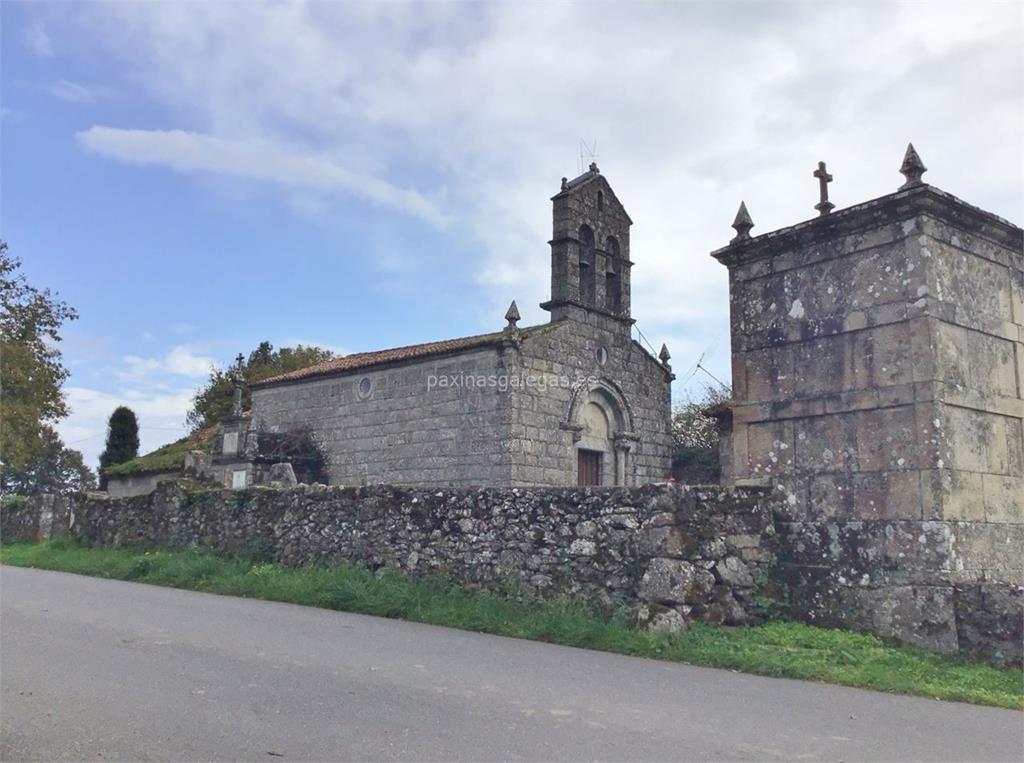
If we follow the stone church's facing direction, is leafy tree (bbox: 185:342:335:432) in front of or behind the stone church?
behind

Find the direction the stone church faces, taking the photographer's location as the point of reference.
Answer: facing the viewer and to the right of the viewer

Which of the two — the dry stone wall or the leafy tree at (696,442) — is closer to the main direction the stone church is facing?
the dry stone wall

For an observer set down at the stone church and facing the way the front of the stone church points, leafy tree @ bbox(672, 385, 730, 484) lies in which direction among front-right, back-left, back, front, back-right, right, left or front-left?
left

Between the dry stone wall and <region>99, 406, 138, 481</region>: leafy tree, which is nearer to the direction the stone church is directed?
the dry stone wall

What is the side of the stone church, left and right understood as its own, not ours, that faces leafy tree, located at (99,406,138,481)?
back
